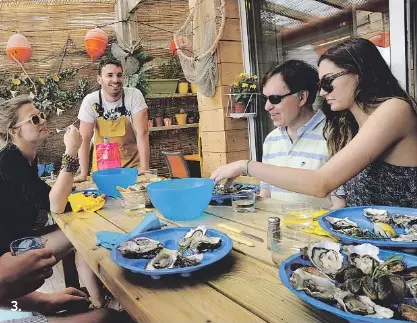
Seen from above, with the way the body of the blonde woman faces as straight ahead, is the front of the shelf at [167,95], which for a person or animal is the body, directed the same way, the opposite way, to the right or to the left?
to the right

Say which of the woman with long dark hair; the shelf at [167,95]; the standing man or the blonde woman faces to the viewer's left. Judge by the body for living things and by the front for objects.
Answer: the woman with long dark hair

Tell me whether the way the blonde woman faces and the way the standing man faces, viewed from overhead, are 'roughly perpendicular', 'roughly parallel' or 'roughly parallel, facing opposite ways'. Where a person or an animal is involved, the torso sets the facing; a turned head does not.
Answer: roughly perpendicular

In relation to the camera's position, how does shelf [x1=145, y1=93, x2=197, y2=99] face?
facing the viewer

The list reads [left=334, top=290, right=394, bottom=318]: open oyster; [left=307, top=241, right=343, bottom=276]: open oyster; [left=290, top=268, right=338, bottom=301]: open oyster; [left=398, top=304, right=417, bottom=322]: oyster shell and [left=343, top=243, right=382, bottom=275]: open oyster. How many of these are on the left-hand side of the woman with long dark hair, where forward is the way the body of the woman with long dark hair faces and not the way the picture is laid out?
5

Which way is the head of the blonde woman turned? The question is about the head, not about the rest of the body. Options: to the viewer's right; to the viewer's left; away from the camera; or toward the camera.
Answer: to the viewer's right

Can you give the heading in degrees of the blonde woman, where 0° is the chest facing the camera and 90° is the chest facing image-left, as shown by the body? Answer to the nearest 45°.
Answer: approximately 270°

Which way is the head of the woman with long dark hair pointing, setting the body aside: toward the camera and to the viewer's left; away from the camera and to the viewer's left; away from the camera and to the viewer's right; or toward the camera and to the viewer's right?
toward the camera and to the viewer's left

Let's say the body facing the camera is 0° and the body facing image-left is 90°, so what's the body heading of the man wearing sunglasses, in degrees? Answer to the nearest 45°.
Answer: approximately 45°

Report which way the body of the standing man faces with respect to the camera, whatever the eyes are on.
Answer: toward the camera

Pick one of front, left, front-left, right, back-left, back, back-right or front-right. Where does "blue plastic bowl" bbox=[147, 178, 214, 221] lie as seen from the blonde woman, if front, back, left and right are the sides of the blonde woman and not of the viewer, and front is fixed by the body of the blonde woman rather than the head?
front-right

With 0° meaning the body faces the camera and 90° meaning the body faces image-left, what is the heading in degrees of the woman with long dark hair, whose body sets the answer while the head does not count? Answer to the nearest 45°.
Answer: approximately 90°
